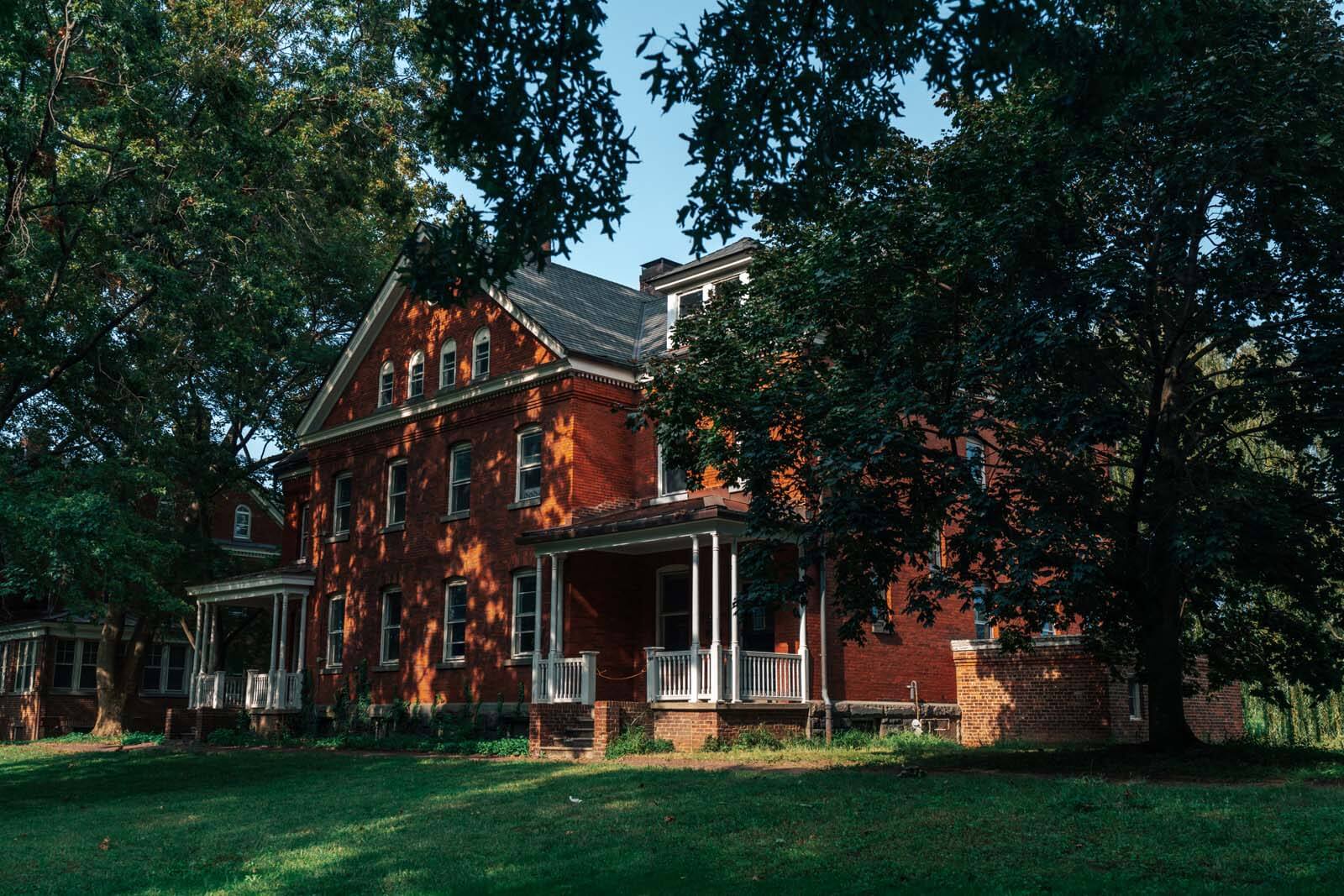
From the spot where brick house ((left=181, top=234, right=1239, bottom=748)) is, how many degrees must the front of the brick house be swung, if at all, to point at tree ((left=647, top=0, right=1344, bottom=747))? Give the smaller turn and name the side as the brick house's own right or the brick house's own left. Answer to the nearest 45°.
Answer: approximately 90° to the brick house's own left

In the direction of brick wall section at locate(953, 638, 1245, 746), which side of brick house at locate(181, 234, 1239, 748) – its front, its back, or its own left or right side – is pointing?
left

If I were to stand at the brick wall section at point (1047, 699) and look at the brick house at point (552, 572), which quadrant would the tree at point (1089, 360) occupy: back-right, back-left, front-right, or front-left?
back-left

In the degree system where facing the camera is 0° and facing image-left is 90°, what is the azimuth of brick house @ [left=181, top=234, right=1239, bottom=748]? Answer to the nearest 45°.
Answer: approximately 45°

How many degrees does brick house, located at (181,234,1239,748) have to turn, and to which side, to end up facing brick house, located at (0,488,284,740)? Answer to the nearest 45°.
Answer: approximately 90° to its right
